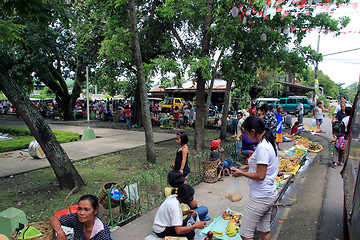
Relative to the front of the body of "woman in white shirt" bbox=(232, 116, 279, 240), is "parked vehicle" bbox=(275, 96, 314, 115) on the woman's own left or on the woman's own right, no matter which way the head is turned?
on the woman's own right

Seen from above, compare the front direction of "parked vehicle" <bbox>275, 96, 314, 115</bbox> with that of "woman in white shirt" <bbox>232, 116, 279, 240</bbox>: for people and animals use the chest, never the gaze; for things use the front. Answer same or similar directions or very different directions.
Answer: same or similar directions

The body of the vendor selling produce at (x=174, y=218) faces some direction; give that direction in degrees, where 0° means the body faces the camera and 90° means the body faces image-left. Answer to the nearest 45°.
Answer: approximately 270°

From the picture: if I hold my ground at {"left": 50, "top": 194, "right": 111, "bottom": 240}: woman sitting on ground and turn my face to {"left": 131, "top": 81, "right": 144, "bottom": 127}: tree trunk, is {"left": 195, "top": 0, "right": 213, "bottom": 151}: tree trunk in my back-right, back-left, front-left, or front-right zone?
front-right

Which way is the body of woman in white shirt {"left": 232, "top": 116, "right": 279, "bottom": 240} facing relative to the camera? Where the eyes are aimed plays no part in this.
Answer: to the viewer's left

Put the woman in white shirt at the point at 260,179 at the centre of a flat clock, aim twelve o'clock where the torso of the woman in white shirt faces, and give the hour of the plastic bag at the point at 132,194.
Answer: The plastic bag is roughly at 1 o'clock from the woman in white shirt.

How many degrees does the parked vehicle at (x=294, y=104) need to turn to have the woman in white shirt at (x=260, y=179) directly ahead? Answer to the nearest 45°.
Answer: approximately 90° to its left

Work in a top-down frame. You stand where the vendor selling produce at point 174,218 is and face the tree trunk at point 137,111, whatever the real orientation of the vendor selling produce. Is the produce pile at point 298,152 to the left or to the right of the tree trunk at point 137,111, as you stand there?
right

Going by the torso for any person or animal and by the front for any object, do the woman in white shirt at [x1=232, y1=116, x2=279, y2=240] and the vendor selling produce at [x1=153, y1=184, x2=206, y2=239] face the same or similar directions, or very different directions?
very different directions

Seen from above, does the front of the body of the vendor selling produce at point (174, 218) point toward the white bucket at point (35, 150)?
no

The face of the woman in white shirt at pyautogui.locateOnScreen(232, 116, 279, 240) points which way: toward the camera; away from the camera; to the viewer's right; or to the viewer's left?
to the viewer's left

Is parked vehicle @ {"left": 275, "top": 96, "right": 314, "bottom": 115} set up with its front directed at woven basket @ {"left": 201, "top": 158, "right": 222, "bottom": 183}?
no

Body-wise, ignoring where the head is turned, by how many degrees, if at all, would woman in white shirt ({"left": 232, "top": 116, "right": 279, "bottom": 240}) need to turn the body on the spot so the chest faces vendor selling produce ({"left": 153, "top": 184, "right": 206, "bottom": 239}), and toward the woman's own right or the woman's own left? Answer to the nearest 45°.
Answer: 0° — they already face them

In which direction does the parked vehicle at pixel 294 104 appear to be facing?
to the viewer's left

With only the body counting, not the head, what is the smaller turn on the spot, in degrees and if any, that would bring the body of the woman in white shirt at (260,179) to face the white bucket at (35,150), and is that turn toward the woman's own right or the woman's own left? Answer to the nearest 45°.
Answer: approximately 45° to the woman's own right

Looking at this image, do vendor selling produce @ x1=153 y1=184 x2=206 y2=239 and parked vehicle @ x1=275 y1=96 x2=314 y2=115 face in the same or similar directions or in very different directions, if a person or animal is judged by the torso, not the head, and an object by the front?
very different directions

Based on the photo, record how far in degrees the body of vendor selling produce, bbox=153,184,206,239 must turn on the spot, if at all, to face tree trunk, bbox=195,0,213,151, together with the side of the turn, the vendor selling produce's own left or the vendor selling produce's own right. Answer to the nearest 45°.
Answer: approximately 90° to the vendor selling produce's own left

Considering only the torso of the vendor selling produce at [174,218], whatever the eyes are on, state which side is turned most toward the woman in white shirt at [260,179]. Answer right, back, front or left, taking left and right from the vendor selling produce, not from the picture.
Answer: front

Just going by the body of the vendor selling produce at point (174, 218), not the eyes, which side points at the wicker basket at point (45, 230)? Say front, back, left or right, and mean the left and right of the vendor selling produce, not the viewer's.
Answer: back

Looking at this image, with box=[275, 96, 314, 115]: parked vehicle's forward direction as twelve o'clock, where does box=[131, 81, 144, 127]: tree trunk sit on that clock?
The tree trunk is roughly at 10 o'clock from the parked vehicle.
